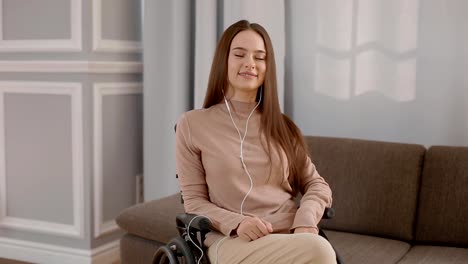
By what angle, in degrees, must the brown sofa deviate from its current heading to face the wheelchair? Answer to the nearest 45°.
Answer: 0° — it already faces it

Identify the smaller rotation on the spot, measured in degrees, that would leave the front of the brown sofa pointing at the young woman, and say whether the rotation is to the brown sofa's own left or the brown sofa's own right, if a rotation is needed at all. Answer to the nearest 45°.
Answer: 0° — it already faces them

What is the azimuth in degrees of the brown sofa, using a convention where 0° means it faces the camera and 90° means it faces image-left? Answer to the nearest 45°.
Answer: approximately 45°
